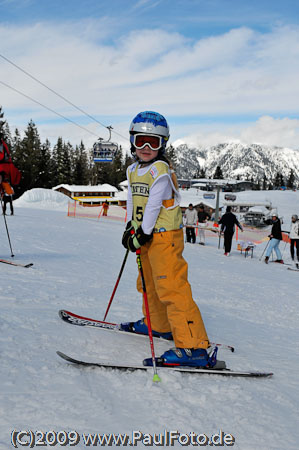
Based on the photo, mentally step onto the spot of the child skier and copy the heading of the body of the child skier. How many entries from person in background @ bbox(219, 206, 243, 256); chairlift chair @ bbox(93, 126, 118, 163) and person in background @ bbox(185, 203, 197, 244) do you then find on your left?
0

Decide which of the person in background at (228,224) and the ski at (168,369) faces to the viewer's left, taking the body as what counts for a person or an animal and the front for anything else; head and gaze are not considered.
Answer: the ski

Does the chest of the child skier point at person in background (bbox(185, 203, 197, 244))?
no

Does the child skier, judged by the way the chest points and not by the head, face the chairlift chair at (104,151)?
no

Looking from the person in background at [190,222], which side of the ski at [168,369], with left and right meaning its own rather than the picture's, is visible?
right

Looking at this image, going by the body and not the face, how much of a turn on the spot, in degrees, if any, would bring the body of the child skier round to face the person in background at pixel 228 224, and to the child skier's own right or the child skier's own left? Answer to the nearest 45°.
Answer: approximately 135° to the child skier's own right

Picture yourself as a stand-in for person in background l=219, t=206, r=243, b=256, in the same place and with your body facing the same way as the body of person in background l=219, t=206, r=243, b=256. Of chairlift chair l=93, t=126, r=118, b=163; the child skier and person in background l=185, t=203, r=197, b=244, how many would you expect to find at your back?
1

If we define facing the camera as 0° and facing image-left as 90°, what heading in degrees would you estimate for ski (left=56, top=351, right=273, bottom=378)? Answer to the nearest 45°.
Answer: approximately 90°

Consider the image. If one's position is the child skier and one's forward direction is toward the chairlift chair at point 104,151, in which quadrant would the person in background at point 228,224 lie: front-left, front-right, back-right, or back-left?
front-right
